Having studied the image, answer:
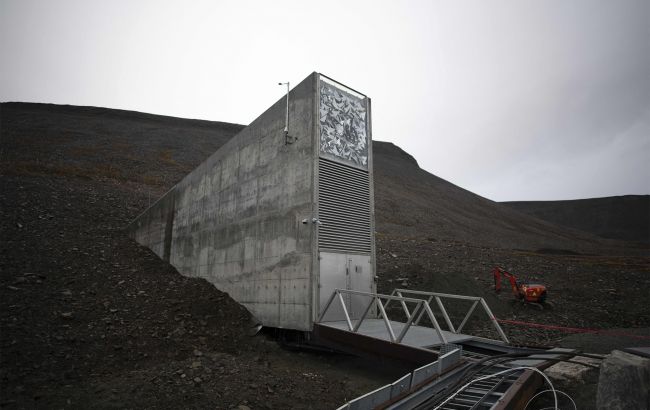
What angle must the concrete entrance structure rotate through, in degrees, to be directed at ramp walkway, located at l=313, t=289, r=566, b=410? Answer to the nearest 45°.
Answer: approximately 45° to its right

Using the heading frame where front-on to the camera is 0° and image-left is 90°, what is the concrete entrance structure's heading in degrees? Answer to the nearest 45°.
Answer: approximately 315°

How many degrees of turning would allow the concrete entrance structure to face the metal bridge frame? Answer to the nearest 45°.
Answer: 0° — it already faces it
